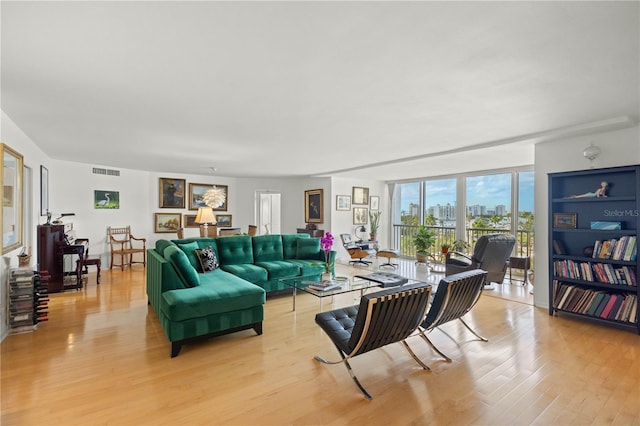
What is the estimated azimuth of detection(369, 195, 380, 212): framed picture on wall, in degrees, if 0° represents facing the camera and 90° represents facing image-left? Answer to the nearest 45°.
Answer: approximately 0°

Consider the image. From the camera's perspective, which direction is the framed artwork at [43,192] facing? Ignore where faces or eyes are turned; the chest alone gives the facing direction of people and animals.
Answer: to the viewer's right

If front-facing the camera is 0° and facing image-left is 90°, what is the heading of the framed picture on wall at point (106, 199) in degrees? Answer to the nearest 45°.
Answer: approximately 0°

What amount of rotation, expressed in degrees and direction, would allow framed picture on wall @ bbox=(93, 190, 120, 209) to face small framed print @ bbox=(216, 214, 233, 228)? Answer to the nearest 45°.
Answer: approximately 90° to its left

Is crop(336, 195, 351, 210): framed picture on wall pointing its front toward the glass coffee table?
yes

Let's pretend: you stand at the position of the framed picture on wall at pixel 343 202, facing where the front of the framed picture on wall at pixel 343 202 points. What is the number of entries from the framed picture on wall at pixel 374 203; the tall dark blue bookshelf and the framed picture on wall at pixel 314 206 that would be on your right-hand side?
1

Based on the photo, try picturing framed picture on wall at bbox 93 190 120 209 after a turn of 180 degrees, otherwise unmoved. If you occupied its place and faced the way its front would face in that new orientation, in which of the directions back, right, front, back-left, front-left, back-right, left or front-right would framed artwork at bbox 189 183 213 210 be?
right

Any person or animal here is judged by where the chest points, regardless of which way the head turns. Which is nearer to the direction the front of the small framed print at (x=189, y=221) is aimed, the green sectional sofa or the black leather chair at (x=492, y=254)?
the green sectional sofa
